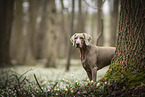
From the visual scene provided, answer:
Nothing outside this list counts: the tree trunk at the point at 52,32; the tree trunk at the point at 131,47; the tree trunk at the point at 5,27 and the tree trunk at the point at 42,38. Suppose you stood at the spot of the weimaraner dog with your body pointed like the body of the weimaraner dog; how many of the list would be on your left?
1

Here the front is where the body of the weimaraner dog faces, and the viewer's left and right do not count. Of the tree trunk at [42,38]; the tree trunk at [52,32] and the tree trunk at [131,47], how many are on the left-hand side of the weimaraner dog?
1

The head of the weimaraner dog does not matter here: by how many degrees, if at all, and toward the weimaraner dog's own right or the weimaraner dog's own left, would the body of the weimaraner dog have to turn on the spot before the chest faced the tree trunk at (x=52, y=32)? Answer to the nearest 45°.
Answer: approximately 135° to the weimaraner dog's own right

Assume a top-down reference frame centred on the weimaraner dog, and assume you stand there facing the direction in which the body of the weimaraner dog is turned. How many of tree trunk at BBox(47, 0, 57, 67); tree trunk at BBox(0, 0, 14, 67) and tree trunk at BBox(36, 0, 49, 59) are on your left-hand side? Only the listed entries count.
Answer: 0

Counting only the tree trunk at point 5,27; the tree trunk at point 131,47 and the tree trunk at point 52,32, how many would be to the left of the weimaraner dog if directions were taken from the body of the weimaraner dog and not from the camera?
1

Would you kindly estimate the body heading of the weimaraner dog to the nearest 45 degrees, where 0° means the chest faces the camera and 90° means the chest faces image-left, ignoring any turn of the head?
approximately 45°

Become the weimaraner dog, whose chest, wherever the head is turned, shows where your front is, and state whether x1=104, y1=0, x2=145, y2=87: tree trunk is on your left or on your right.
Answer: on your left

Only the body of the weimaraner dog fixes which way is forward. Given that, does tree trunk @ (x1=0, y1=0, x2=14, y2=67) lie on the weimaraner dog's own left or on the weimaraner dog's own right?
on the weimaraner dog's own right
